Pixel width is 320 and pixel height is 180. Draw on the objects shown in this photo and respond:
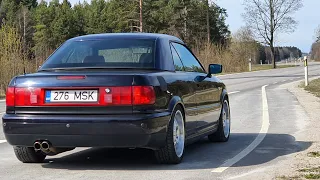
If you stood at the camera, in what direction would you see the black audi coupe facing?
facing away from the viewer and to the right of the viewer
